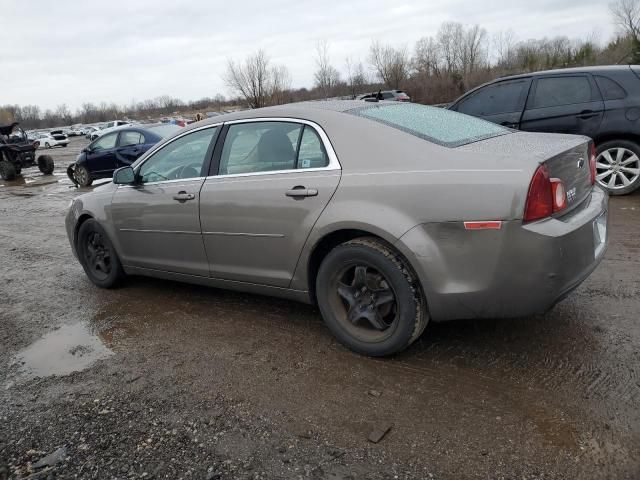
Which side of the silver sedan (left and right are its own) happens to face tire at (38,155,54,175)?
front

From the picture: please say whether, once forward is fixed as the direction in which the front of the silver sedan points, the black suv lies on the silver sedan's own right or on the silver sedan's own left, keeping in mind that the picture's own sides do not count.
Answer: on the silver sedan's own right

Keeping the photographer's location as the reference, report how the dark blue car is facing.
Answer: facing away from the viewer and to the left of the viewer

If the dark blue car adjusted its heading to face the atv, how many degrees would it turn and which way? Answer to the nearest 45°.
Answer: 0° — it already faces it

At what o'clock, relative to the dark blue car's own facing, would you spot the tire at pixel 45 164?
The tire is roughly at 1 o'clock from the dark blue car.

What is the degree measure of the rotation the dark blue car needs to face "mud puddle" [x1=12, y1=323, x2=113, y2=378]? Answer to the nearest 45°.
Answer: approximately 135° to its left

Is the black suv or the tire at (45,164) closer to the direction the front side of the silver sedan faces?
the tire

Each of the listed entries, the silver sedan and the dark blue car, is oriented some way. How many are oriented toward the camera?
0

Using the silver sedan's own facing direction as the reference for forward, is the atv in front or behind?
in front

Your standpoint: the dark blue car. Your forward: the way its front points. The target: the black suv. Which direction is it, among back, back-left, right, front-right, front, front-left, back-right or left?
back

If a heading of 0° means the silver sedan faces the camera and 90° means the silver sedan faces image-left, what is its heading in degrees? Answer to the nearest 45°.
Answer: approximately 135°
